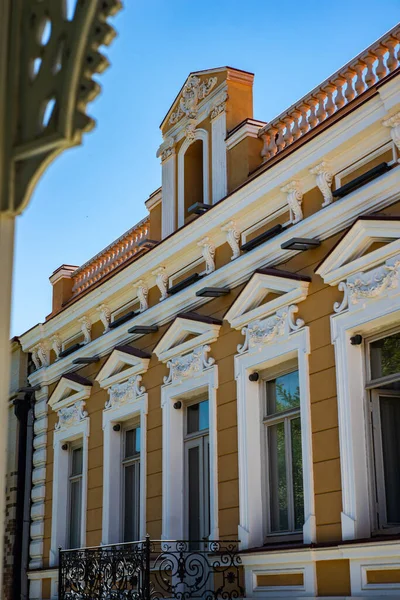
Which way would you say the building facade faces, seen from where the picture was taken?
facing the viewer and to the left of the viewer
